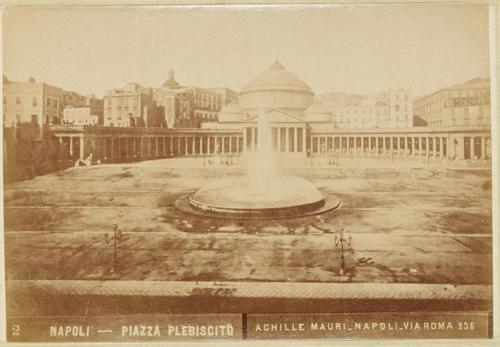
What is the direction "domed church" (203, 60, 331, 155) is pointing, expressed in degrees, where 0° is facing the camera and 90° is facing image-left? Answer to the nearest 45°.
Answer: approximately 0°
